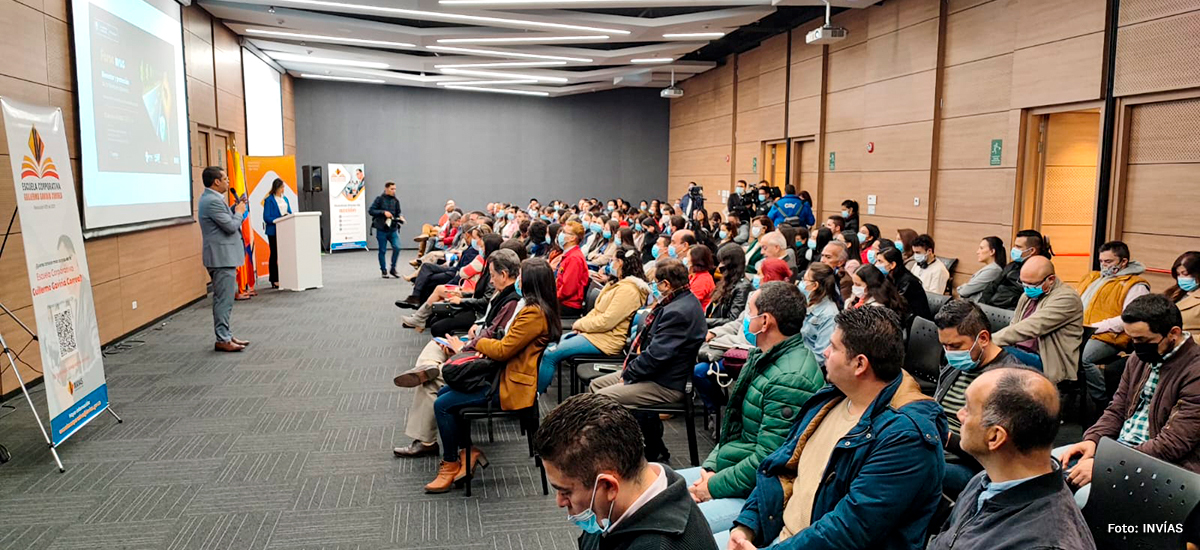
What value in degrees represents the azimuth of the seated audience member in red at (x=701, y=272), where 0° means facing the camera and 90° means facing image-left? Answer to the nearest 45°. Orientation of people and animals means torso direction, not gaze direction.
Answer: approximately 90°

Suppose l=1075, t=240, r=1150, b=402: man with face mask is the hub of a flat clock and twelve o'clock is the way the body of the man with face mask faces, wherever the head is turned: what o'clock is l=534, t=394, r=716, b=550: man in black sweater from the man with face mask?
The man in black sweater is roughly at 11 o'clock from the man with face mask.

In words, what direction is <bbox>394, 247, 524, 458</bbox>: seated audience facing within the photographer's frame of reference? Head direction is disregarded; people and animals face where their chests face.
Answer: facing to the left of the viewer

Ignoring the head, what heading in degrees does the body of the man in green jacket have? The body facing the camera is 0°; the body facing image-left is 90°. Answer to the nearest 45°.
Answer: approximately 90°

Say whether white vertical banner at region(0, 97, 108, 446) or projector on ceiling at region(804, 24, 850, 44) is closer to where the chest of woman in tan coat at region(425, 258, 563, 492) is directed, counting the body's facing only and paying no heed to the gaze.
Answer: the white vertical banner

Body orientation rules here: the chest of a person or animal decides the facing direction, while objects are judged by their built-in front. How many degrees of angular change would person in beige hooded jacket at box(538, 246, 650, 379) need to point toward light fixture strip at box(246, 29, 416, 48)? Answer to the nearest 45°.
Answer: approximately 45° to their right

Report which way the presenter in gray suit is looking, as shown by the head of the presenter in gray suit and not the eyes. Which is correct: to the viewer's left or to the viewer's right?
to the viewer's right

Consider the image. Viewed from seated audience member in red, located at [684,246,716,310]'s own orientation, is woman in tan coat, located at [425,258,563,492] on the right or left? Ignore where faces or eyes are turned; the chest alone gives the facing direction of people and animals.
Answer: on their left

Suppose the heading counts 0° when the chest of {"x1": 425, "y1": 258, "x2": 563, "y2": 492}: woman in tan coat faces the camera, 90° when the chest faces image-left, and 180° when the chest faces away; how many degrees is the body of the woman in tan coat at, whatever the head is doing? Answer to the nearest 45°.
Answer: approximately 90°

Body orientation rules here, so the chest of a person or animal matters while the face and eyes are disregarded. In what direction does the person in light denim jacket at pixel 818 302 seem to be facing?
to the viewer's left
